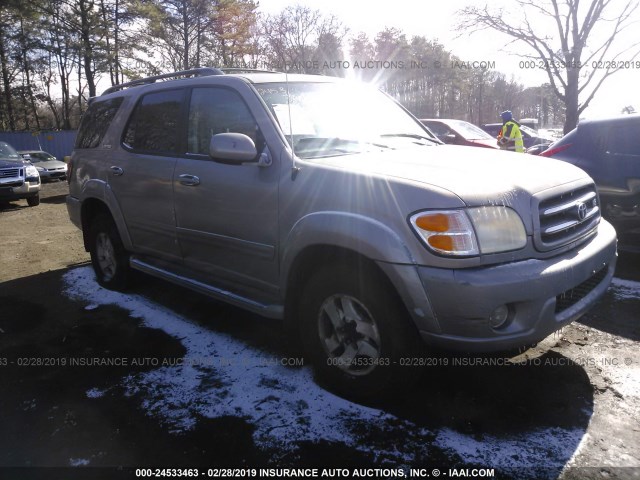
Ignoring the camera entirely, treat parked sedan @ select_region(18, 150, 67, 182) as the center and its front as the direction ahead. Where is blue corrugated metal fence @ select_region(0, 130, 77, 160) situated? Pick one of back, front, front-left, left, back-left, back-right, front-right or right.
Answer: back-left

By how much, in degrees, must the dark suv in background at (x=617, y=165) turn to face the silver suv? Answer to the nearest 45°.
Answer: approximately 180°

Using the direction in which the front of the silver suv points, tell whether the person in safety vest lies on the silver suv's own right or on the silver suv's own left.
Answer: on the silver suv's own left

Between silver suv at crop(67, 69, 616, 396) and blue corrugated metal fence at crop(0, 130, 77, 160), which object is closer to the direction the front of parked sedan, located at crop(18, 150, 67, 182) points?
the silver suv

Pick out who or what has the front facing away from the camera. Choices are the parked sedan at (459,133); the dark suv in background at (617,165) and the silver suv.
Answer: the dark suv in background

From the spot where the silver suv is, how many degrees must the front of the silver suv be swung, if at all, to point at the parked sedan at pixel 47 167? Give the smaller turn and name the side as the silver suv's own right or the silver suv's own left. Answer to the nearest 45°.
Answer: approximately 180°

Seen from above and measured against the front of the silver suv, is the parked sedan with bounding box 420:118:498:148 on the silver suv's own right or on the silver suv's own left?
on the silver suv's own left

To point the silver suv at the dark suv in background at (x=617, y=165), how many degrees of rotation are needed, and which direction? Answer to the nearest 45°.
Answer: approximately 90° to its left

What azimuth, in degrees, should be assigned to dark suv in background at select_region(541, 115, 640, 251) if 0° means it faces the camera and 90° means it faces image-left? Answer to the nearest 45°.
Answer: approximately 180°
